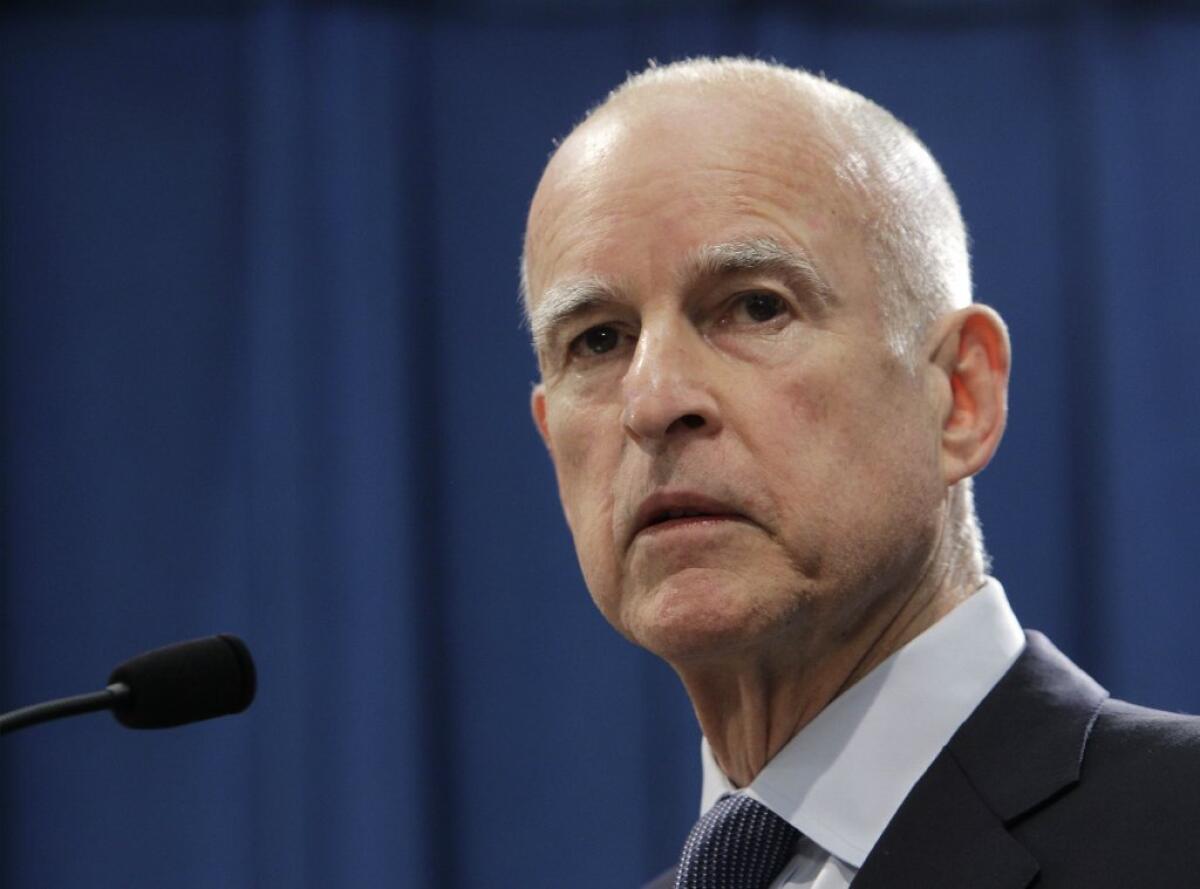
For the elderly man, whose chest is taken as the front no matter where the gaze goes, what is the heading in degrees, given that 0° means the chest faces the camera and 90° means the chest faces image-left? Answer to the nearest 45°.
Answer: approximately 45°

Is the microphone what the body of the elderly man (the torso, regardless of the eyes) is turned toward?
yes
